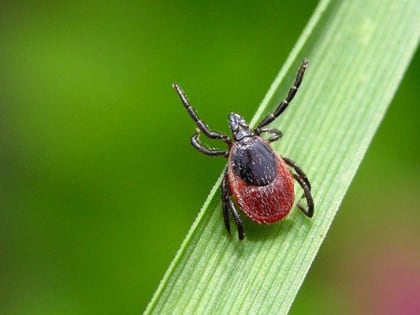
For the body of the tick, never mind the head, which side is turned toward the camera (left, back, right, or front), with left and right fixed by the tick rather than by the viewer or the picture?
back
